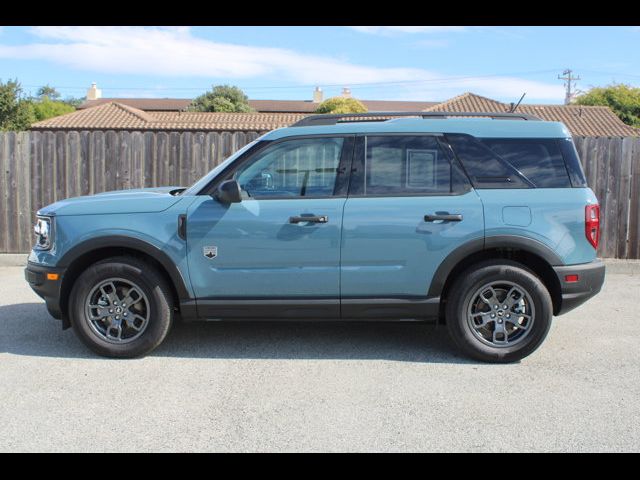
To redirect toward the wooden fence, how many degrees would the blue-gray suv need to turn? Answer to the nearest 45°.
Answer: approximately 45° to its right

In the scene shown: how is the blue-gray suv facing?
to the viewer's left
